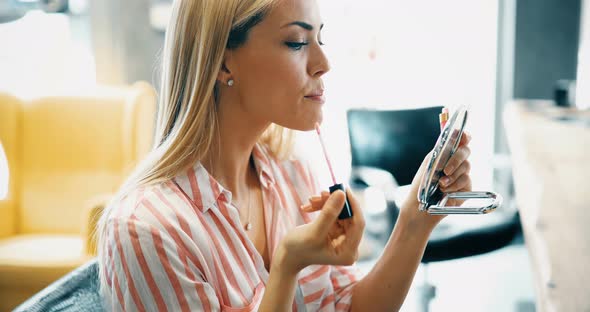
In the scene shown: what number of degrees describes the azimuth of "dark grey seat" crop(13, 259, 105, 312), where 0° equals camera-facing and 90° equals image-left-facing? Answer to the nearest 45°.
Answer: approximately 315°

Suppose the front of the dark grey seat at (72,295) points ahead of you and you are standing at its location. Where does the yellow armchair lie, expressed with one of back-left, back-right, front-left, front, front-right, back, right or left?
back-left

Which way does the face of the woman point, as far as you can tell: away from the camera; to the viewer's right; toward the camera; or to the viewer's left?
to the viewer's right

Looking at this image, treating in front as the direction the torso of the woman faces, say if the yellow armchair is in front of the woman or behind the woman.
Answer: behind
